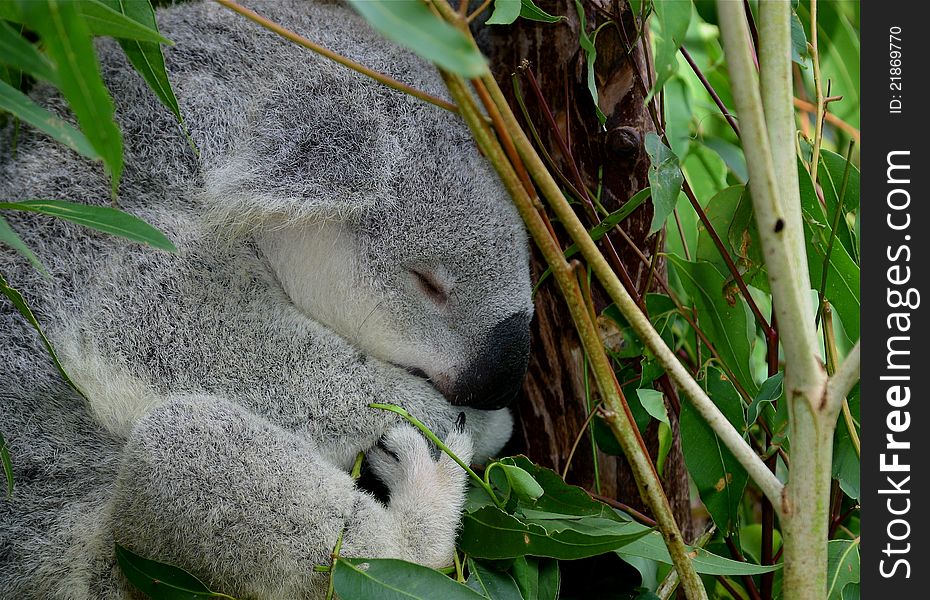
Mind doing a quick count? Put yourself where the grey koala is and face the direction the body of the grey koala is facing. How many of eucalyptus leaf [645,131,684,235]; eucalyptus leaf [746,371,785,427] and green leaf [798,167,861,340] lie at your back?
0

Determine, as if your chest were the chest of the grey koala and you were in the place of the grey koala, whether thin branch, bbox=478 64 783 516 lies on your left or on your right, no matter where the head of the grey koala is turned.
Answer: on your right

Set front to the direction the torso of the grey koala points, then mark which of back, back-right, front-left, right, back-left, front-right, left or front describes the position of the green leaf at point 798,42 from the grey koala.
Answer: front

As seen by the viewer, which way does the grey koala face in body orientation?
to the viewer's right

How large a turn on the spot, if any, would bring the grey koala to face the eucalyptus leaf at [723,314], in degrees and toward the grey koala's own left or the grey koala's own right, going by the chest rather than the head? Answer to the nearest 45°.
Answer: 0° — it already faces it

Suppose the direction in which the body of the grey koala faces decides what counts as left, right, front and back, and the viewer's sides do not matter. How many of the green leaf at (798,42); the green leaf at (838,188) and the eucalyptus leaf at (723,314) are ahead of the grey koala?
3

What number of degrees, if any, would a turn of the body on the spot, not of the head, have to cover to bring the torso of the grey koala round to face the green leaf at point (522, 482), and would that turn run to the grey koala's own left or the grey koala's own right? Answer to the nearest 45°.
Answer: approximately 45° to the grey koala's own right

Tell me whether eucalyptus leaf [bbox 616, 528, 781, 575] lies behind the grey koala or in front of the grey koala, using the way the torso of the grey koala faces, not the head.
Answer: in front

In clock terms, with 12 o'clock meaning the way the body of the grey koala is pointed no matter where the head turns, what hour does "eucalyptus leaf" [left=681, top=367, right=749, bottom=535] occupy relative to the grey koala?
The eucalyptus leaf is roughly at 1 o'clock from the grey koala.
